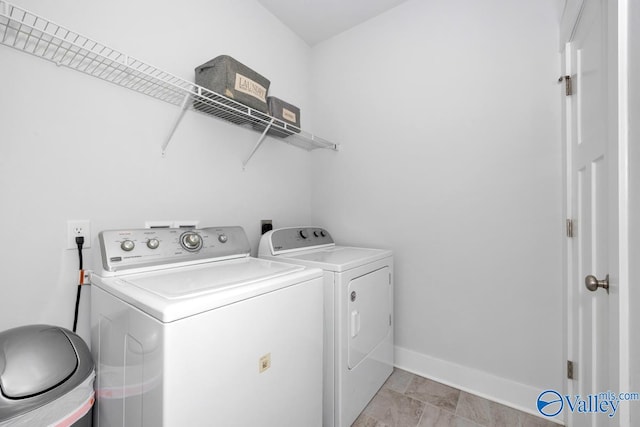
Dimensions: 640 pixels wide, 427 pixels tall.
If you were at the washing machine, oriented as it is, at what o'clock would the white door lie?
The white door is roughly at 11 o'clock from the washing machine.

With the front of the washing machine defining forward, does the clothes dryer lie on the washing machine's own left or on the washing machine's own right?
on the washing machine's own left

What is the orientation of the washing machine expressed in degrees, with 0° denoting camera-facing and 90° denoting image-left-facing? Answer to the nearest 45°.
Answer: approximately 315°

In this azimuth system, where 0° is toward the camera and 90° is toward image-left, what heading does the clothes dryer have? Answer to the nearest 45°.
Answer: approximately 315°

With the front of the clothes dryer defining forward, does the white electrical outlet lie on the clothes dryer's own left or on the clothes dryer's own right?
on the clothes dryer's own right
